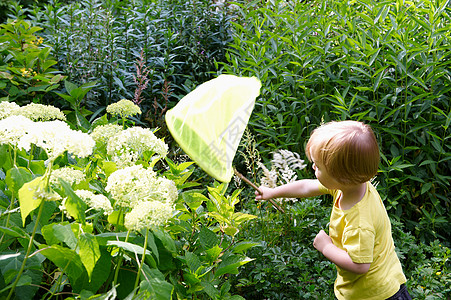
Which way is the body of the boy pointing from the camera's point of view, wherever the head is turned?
to the viewer's left

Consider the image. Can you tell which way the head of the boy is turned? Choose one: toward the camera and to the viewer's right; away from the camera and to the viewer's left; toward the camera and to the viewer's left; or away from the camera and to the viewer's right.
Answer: away from the camera and to the viewer's left

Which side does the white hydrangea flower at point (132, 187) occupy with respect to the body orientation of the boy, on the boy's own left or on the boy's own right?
on the boy's own left

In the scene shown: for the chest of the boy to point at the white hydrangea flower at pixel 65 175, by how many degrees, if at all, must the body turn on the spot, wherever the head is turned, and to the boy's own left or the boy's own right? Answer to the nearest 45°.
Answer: approximately 45° to the boy's own left

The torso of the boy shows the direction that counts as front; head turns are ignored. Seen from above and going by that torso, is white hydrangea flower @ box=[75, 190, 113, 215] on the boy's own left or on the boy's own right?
on the boy's own left

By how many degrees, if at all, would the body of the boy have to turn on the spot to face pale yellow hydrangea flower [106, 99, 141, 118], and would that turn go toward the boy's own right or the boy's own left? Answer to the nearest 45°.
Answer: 0° — they already face it
